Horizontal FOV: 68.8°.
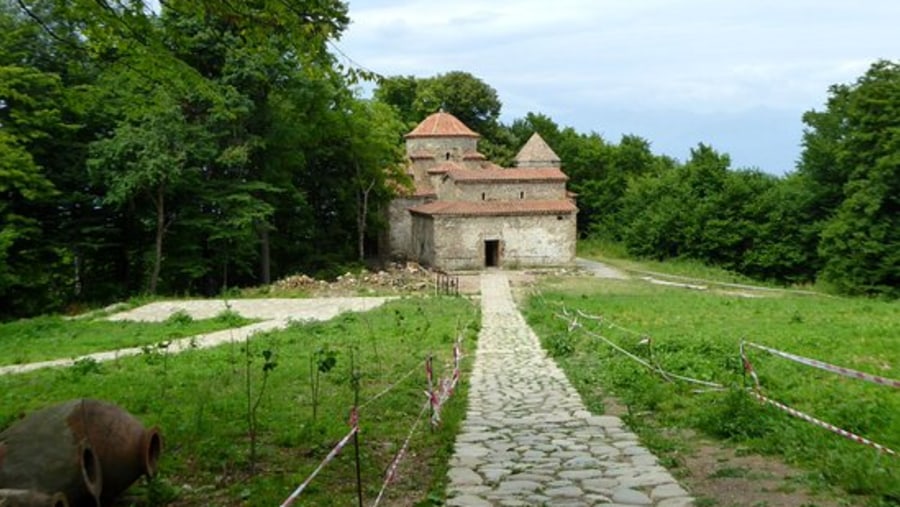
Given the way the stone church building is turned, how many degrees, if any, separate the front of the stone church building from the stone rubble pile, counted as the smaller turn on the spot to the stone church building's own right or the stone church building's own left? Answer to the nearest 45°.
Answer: approximately 45° to the stone church building's own right

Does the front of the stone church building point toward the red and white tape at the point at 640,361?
yes

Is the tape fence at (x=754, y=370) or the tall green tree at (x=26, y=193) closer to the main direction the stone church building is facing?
the tape fence

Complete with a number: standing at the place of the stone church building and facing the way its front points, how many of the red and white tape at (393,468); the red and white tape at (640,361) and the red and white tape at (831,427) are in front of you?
3

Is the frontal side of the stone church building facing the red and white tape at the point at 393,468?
yes

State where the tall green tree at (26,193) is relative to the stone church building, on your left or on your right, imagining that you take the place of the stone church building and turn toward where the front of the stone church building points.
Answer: on your right

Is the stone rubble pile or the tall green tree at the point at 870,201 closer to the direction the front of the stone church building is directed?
the stone rubble pile

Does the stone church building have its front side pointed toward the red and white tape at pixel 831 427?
yes

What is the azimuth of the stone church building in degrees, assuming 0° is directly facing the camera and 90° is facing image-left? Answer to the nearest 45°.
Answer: approximately 0°

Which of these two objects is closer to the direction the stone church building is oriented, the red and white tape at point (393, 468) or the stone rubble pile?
the red and white tape

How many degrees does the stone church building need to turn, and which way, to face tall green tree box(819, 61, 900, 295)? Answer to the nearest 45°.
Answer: approximately 90° to its left
